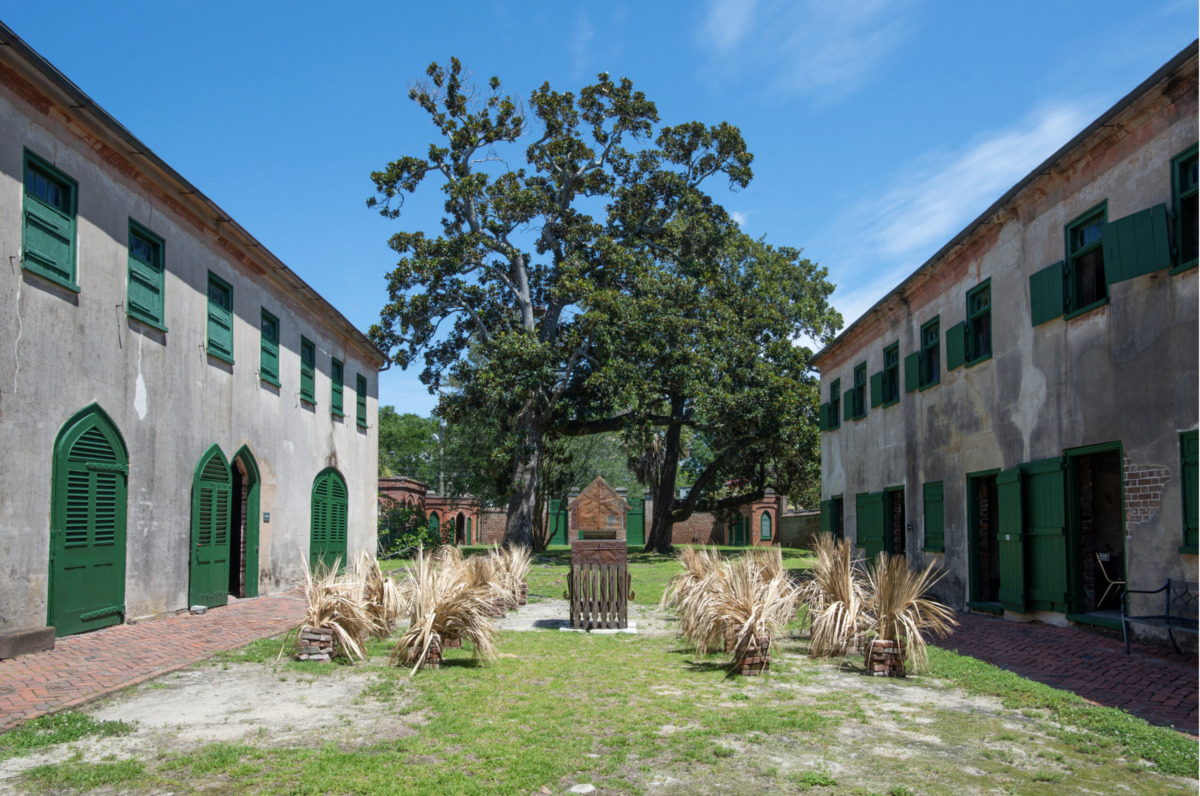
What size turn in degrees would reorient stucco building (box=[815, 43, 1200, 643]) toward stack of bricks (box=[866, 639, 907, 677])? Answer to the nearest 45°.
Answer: approximately 45° to its left

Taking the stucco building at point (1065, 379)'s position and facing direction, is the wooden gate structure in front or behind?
in front

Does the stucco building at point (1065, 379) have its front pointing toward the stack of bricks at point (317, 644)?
yes

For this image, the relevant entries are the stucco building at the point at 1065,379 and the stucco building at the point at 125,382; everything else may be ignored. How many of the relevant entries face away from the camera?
0

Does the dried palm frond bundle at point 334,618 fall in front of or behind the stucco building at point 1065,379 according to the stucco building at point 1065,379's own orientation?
in front

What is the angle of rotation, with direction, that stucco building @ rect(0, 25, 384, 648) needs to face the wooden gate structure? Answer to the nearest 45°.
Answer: approximately 45° to its left

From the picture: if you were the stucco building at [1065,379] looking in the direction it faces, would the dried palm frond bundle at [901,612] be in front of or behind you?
in front

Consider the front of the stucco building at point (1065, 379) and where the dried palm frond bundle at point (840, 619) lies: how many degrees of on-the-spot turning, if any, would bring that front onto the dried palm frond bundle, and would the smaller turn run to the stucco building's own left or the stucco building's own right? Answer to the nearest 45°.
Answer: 0° — it already faces it

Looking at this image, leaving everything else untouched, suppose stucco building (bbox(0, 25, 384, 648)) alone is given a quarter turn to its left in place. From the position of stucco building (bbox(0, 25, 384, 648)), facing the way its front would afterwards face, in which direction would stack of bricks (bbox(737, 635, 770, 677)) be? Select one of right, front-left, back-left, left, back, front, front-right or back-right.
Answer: right

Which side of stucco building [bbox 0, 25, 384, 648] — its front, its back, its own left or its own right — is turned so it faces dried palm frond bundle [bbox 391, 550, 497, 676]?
front

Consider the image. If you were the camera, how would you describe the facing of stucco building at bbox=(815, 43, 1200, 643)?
facing the viewer and to the left of the viewer
